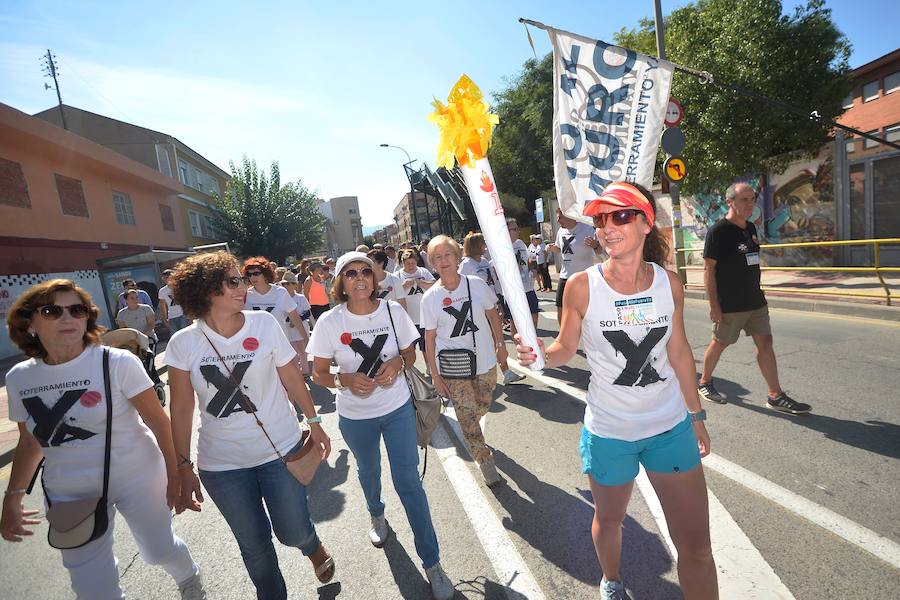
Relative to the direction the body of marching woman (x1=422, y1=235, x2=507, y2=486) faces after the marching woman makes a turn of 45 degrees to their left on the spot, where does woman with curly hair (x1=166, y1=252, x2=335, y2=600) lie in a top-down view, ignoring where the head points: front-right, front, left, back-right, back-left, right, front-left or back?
right

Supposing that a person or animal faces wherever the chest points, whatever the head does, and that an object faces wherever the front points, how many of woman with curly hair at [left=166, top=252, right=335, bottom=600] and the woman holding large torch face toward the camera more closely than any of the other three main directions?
2

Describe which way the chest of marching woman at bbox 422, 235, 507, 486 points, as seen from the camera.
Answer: toward the camera

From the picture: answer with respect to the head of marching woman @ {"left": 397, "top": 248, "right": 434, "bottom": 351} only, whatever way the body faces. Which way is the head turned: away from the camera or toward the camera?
toward the camera

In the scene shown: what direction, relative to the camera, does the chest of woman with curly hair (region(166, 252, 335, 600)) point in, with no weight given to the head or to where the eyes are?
toward the camera

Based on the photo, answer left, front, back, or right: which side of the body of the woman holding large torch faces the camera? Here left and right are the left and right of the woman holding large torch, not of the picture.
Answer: front

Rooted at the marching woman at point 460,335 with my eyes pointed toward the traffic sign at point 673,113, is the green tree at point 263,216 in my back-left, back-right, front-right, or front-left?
front-left

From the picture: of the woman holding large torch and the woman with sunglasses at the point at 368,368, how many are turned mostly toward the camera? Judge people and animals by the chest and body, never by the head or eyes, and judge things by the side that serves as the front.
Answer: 2

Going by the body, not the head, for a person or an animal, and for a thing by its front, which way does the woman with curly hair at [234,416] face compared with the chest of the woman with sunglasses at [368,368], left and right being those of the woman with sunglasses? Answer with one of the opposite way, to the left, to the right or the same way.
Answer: the same way

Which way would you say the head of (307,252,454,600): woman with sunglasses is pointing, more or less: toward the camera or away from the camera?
toward the camera

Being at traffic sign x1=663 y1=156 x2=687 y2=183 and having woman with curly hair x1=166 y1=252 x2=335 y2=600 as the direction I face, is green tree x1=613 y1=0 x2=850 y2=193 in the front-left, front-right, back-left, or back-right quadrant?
back-left

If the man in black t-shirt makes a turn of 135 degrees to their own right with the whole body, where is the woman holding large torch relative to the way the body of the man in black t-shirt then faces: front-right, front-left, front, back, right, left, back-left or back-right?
left

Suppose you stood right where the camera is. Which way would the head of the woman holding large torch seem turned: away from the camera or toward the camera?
toward the camera

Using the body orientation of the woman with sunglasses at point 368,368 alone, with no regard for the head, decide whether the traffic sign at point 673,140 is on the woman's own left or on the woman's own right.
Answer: on the woman's own left

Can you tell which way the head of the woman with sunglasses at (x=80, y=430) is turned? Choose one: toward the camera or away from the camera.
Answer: toward the camera

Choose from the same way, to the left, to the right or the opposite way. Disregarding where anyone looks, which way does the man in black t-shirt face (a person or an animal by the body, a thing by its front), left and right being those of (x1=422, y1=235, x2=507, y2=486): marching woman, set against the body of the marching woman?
the same way

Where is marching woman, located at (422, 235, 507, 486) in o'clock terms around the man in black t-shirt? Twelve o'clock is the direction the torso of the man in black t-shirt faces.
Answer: The marching woman is roughly at 3 o'clock from the man in black t-shirt.

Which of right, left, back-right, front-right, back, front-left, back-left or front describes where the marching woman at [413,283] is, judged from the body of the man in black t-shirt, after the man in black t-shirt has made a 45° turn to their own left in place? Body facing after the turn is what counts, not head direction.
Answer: back
